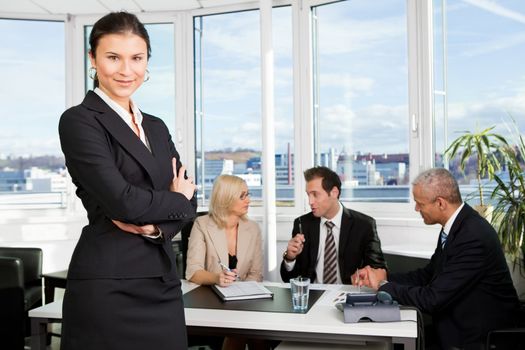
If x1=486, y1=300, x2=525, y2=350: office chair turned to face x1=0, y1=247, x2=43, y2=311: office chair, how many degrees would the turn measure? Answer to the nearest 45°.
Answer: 0° — it already faces it

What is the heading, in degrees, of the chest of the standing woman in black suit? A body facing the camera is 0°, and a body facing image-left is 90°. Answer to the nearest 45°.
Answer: approximately 315°

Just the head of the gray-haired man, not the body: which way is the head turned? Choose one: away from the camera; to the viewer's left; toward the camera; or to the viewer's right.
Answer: to the viewer's left

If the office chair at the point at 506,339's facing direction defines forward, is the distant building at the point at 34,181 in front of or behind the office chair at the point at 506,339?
in front

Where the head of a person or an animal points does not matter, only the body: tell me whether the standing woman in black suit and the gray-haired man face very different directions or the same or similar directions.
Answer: very different directions

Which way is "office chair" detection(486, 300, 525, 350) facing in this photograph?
to the viewer's left

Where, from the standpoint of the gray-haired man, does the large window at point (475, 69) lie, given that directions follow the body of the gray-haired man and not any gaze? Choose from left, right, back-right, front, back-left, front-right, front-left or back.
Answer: right

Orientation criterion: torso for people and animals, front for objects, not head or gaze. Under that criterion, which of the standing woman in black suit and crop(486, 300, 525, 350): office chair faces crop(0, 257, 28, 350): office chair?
crop(486, 300, 525, 350): office chair

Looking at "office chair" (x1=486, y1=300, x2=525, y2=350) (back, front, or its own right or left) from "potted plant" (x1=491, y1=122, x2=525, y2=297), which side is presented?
right

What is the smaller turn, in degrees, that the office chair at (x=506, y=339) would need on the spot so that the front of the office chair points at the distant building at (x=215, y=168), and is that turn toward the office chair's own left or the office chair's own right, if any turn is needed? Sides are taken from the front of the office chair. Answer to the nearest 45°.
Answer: approximately 45° to the office chair's own right

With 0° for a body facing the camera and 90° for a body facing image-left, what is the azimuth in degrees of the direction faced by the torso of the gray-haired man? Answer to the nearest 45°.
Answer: approximately 90°

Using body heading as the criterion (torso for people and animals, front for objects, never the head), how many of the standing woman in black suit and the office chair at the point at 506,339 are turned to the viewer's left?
1

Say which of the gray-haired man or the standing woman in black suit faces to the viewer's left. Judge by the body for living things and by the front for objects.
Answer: the gray-haired man

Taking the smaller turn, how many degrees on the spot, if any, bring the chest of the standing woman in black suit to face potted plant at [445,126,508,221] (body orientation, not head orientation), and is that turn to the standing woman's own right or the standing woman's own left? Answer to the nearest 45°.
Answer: approximately 90° to the standing woman's own left

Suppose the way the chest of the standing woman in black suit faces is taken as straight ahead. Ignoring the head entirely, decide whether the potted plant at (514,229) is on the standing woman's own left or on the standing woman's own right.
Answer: on the standing woman's own left
